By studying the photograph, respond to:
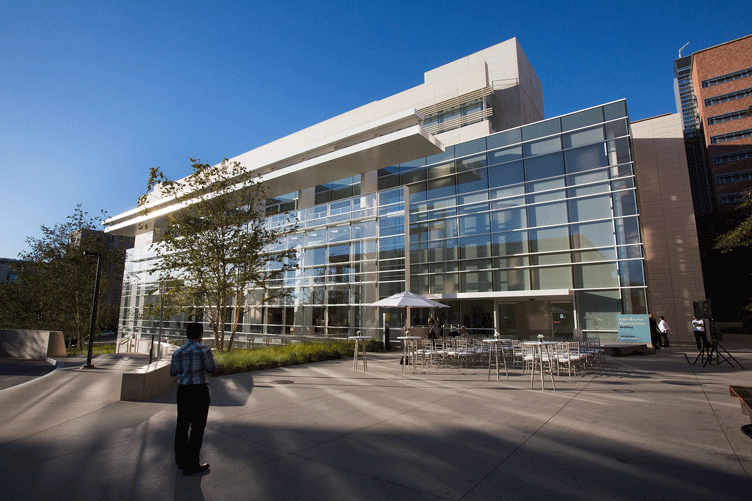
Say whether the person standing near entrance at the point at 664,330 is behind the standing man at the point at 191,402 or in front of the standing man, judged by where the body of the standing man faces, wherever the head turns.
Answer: in front

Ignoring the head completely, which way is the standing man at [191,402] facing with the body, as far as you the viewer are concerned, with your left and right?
facing away from the viewer and to the right of the viewer

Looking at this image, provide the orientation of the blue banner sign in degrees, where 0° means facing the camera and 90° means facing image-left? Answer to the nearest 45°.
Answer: approximately 0°

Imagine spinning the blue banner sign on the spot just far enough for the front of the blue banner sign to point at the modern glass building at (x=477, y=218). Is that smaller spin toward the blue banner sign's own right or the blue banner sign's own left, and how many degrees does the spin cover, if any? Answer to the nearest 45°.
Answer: approximately 90° to the blue banner sign's own right

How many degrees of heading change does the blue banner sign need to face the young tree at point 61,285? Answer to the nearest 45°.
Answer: approximately 90° to its right

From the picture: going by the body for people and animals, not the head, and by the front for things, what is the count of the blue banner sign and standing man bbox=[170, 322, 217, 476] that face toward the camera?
1

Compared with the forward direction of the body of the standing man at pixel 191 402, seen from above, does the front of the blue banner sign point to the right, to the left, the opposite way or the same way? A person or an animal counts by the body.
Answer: the opposite way

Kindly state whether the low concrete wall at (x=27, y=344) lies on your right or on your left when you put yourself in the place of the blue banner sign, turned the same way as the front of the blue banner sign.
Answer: on your right

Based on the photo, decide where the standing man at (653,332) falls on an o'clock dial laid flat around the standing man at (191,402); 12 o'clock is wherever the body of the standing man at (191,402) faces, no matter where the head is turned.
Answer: the standing man at (653,332) is roughly at 1 o'clock from the standing man at (191,402).

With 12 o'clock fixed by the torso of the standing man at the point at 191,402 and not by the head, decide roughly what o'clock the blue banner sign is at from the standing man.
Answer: The blue banner sign is roughly at 1 o'clock from the standing man.

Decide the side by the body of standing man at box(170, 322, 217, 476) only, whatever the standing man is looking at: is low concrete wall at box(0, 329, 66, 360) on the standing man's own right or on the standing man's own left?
on the standing man's own left

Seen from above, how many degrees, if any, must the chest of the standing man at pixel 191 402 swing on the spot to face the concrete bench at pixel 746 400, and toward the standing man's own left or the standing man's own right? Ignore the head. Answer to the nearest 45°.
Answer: approximately 45° to the standing man's own right

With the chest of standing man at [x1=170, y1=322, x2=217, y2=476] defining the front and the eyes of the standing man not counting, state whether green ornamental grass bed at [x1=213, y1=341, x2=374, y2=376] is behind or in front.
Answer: in front

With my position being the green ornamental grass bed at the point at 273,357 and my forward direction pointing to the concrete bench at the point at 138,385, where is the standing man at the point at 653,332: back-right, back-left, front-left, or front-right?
back-left

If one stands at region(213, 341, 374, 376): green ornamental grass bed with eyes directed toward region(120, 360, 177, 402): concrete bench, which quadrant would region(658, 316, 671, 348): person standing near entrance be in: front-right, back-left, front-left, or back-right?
back-left
